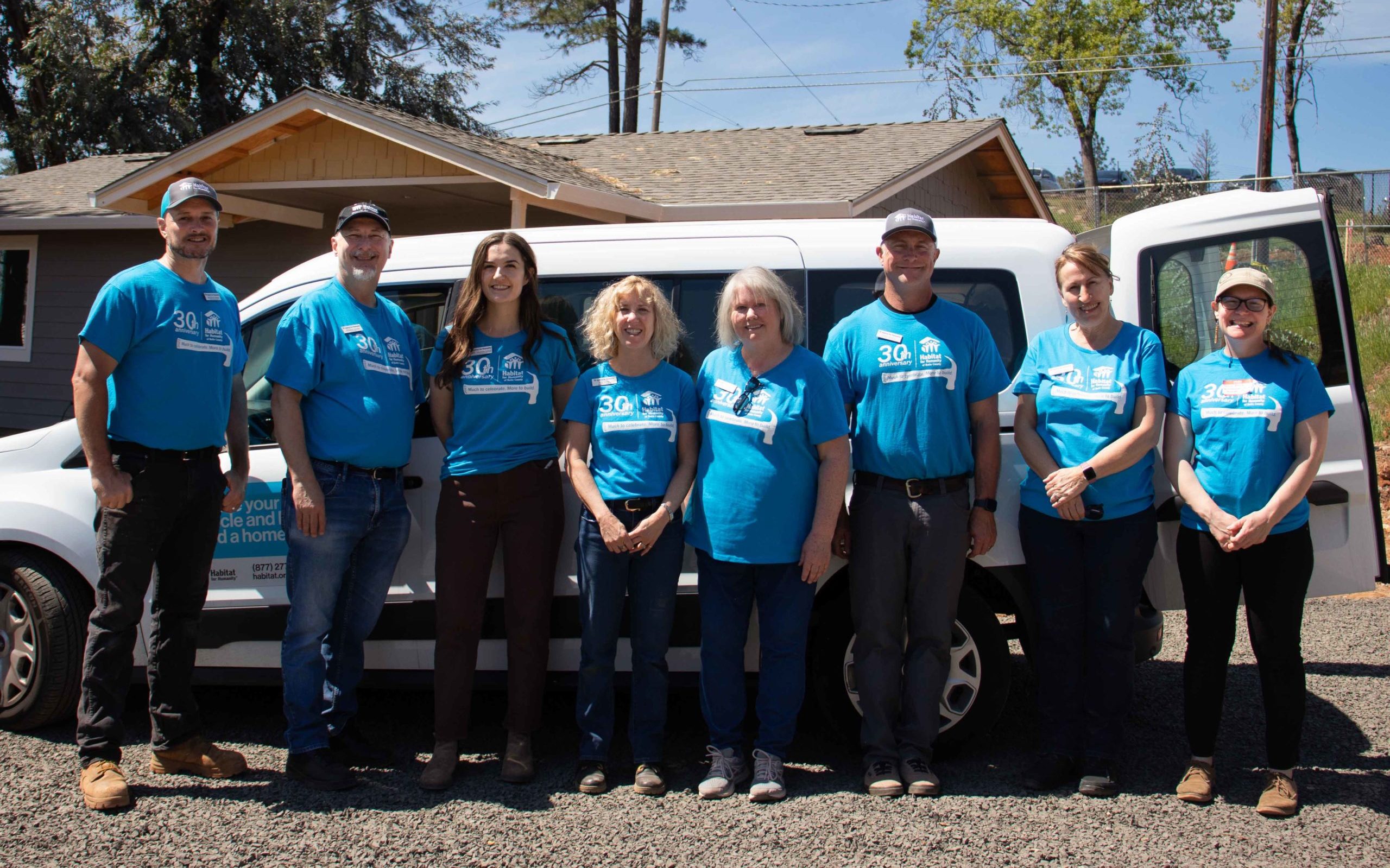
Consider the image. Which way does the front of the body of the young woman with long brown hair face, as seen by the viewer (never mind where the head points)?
toward the camera

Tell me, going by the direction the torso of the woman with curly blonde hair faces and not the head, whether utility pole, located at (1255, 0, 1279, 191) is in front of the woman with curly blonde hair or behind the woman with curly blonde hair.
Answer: behind

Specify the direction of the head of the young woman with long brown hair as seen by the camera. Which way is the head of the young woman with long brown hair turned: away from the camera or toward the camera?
toward the camera

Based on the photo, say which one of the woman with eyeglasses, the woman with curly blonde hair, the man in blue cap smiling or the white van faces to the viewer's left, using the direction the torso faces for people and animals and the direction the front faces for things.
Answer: the white van

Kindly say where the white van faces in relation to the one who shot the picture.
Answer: facing to the left of the viewer

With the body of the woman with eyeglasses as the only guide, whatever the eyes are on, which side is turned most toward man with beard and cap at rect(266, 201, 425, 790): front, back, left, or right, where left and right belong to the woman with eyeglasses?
right

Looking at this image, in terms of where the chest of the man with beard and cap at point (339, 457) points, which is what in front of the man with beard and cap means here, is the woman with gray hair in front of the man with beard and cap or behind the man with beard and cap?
in front

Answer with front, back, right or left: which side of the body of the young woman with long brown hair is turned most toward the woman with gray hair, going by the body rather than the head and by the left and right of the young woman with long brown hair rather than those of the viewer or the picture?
left

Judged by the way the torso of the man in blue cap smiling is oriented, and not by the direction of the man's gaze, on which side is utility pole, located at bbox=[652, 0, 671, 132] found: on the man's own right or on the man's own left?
on the man's own left

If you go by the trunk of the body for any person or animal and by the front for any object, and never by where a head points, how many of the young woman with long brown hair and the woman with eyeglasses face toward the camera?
2

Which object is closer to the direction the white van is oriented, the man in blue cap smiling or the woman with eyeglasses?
the man in blue cap smiling

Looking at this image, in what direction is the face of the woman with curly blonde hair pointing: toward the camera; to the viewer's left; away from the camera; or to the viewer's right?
toward the camera

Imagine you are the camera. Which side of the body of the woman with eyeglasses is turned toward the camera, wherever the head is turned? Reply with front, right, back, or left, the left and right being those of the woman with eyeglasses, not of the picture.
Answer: front

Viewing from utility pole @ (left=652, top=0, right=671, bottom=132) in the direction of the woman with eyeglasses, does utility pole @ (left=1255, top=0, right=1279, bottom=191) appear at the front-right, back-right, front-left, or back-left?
front-left
